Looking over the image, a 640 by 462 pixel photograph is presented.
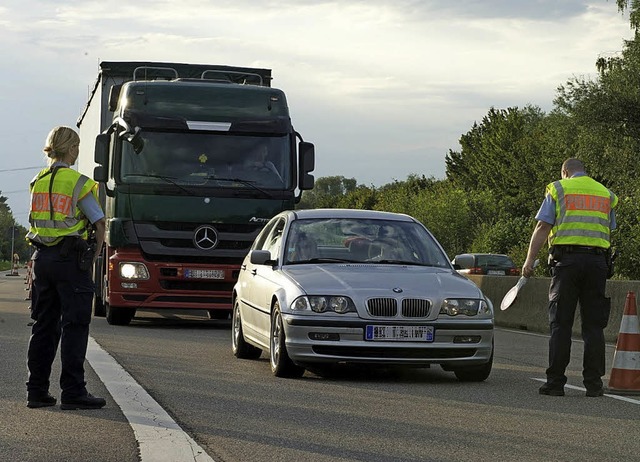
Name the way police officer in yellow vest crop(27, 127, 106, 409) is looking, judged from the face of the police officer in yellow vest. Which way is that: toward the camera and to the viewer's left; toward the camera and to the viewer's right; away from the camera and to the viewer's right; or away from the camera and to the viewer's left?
away from the camera and to the viewer's right

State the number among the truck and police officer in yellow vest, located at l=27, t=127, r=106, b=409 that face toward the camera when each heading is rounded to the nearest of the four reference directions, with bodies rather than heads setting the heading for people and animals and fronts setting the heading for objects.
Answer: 1

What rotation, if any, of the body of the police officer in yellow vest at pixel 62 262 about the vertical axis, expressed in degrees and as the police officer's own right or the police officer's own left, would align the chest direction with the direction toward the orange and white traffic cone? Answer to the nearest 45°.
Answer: approximately 45° to the police officer's own right

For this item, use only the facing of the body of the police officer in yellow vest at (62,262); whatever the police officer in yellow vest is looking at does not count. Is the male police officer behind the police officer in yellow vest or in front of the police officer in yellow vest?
in front

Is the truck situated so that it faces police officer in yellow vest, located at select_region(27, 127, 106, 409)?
yes

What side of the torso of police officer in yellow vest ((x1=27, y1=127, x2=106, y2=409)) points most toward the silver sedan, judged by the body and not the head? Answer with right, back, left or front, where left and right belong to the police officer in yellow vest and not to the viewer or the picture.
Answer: front

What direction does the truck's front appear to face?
toward the camera

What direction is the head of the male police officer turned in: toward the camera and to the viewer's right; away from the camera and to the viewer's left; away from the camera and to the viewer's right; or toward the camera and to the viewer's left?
away from the camera and to the viewer's left

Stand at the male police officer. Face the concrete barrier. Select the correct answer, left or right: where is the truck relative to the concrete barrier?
left

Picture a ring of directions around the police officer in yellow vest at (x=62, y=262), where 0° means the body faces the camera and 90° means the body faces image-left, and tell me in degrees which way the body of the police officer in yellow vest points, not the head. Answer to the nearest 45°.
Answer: approximately 225°
